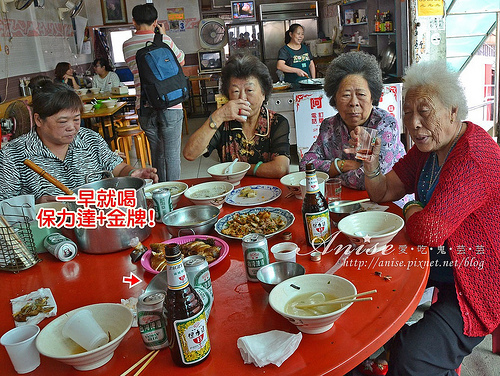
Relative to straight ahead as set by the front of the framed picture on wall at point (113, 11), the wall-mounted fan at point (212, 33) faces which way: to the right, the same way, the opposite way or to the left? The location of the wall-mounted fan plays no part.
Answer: the same way

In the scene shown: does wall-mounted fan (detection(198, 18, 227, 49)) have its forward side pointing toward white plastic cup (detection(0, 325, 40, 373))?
yes

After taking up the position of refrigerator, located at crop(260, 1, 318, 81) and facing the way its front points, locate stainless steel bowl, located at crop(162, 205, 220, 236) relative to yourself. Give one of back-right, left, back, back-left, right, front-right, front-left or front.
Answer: front

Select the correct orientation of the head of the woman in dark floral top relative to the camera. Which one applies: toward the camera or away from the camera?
toward the camera

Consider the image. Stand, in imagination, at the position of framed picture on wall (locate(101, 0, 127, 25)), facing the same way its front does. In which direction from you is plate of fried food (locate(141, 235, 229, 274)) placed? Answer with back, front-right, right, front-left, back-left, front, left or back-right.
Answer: front

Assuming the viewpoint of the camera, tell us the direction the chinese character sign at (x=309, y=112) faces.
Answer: facing the viewer

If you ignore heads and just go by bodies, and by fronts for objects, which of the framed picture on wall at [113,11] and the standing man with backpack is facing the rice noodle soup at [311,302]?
the framed picture on wall

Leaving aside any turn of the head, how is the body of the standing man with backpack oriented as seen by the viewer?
away from the camera

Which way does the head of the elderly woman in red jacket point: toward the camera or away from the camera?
toward the camera

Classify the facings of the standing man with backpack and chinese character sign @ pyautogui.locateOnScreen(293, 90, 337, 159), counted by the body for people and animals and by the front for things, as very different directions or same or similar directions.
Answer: very different directions

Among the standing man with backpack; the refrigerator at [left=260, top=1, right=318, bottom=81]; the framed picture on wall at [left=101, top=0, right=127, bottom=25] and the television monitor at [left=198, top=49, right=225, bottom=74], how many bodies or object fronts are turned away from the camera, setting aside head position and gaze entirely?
1

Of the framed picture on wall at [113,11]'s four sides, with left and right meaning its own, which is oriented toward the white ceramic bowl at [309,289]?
front

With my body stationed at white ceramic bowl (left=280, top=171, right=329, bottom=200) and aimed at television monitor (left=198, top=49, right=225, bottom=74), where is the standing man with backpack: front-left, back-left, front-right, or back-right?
front-left

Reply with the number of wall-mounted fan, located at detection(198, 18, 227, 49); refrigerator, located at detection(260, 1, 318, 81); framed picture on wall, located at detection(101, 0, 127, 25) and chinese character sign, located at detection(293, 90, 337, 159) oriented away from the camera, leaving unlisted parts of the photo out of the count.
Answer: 0

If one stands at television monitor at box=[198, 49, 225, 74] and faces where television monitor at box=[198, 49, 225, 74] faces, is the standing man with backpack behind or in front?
in front

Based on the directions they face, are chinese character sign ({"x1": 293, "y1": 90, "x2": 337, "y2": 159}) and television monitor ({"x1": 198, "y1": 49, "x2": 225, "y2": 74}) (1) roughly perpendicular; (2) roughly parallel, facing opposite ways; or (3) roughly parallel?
roughly parallel

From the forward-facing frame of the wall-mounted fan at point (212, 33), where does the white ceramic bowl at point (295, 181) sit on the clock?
The white ceramic bowl is roughly at 12 o'clock from the wall-mounted fan.

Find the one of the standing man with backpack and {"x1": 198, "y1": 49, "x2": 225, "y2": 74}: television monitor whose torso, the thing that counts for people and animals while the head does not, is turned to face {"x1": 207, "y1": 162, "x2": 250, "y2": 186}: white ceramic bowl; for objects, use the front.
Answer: the television monitor

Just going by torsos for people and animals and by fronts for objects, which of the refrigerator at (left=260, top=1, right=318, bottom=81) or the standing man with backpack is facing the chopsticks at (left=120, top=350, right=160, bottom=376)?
the refrigerator

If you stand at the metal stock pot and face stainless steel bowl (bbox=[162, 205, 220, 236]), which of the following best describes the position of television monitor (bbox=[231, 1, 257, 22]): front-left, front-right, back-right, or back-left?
front-left

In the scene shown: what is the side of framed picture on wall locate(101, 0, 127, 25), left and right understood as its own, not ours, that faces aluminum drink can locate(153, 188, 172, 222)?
front

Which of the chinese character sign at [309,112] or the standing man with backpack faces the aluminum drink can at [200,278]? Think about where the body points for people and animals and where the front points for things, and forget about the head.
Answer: the chinese character sign

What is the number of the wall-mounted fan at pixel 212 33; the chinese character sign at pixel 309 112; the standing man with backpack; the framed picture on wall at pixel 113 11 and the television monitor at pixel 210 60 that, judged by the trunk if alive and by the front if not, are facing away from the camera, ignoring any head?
1

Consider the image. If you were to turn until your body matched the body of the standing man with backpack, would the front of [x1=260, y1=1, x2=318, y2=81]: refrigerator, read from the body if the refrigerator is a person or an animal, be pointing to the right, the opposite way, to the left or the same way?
the opposite way

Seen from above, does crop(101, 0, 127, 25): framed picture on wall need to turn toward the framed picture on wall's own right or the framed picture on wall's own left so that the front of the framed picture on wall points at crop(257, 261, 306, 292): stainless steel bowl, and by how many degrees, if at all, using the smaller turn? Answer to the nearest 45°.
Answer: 0° — it already faces it
